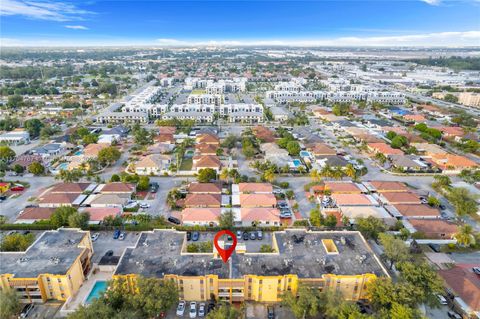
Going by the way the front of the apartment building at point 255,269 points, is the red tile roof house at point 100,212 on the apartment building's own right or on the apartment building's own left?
on the apartment building's own right

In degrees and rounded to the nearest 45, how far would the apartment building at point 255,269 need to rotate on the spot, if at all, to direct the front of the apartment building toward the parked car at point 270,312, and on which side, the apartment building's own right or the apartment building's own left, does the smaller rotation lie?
approximately 45° to the apartment building's own left

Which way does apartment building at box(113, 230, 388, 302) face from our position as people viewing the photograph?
facing the viewer

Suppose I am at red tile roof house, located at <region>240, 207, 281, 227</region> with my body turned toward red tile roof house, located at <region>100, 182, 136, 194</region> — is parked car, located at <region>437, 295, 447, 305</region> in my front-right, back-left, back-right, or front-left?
back-left

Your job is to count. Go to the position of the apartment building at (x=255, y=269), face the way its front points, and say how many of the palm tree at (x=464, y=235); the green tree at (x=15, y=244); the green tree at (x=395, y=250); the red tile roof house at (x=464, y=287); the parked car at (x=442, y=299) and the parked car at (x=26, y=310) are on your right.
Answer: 2

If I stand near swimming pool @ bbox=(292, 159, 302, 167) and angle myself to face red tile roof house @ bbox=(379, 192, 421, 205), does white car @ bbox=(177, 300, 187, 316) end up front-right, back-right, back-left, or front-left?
front-right

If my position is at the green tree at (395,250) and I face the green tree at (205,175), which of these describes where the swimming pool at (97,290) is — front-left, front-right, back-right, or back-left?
front-left

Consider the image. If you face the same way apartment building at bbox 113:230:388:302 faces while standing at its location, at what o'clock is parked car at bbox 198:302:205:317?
The parked car is roughly at 2 o'clock from the apartment building.

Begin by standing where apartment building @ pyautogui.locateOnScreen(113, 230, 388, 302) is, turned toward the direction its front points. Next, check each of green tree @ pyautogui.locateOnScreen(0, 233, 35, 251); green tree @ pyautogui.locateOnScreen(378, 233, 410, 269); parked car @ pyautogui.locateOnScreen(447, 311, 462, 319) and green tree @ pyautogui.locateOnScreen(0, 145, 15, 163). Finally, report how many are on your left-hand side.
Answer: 2

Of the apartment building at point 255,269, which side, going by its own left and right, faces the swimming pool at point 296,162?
back

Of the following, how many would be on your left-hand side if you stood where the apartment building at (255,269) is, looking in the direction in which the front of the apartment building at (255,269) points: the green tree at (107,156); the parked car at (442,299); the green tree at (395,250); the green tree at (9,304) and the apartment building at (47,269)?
2

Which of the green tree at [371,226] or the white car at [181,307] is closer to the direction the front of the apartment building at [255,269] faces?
the white car

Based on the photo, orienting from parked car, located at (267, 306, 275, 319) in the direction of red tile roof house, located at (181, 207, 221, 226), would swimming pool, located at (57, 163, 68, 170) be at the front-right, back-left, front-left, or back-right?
front-left

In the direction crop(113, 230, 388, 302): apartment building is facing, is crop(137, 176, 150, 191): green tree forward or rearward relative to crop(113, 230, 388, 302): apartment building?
rearward

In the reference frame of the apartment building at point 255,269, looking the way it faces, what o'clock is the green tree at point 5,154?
The green tree is roughly at 4 o'clock from the apartment building.

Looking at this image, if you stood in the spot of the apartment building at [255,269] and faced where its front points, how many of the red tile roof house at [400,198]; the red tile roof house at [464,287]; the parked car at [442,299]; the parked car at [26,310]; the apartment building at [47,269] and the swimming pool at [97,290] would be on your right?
3

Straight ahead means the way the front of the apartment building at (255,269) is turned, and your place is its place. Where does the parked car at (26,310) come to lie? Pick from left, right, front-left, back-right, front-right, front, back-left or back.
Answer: right

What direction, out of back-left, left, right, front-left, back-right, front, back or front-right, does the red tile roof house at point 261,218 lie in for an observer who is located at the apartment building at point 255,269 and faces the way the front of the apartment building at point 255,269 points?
back

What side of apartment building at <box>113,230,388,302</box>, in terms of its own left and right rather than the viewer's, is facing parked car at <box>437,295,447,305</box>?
left

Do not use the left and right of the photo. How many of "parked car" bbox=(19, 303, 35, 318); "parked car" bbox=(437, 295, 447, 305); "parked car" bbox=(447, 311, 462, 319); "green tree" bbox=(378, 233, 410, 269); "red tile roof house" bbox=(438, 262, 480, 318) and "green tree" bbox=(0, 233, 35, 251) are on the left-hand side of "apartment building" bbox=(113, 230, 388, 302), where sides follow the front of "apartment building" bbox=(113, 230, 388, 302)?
4

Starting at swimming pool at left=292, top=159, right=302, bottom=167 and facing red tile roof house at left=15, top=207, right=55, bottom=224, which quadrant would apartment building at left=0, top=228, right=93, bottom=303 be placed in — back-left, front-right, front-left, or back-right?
front-left

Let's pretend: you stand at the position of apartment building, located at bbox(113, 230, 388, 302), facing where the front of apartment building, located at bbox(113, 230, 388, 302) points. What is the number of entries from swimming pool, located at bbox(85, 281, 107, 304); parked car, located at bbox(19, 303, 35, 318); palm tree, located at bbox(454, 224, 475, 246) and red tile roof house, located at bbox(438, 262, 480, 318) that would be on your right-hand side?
2

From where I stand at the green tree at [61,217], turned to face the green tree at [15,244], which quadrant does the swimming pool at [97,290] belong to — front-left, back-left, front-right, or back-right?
front-left

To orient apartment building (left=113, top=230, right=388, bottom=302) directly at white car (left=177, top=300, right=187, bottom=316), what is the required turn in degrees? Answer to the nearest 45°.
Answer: approximately 90° to its right
